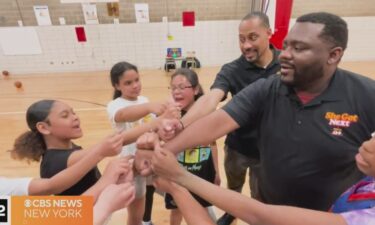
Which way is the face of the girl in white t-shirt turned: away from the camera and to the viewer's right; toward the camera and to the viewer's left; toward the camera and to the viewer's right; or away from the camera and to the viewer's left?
toward the camera and to the viewer's right

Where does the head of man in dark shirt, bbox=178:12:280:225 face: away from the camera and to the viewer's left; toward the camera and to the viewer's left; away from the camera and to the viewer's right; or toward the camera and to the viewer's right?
toward the camera and to the viewer's left

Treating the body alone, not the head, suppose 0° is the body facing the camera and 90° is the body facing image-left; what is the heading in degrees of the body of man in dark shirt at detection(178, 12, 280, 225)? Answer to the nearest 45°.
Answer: approximately 45°

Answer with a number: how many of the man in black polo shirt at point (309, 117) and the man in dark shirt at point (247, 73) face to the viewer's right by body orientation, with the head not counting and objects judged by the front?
0

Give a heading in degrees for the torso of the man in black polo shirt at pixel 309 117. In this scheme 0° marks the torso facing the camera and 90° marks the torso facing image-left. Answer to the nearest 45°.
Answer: approximately 45°

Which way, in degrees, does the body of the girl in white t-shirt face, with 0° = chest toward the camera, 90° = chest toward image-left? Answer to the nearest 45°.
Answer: approximately 315°

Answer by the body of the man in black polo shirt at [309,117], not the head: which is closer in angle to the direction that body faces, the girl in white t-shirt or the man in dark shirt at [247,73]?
the girl in white t-shirt

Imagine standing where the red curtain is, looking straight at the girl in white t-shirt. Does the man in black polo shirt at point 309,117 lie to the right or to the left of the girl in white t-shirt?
left

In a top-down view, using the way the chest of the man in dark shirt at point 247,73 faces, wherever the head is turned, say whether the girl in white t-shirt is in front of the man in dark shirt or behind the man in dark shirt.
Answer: in front

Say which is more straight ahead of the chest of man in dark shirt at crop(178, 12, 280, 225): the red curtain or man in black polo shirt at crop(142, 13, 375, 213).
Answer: the man in black polo shirt

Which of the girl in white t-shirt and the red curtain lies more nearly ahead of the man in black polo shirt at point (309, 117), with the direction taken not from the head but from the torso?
the girl in white t-shirt

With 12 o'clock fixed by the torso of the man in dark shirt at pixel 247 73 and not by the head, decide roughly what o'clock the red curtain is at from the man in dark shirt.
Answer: The red curtain is roughly at 5 o'clock from the man in dark shirt.
